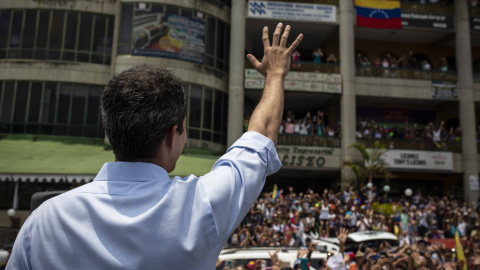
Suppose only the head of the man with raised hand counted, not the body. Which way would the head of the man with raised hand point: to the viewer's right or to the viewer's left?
to the viewer's right

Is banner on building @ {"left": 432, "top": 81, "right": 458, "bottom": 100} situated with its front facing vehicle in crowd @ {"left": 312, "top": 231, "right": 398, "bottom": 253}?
yes

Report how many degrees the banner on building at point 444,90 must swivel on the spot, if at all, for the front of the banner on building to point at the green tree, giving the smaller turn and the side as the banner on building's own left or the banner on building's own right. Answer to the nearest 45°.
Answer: approximately 45° to the banner on building's own right

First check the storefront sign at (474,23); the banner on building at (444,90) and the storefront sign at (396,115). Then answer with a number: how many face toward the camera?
3

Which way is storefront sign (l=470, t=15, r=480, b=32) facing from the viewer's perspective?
toward the camera

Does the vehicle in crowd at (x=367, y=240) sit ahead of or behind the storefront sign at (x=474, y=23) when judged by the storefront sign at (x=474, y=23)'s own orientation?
ahead

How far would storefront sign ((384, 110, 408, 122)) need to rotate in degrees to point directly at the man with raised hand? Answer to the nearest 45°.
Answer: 0° — it already faces them

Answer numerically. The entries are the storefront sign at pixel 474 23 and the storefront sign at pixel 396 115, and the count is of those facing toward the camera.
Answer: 2

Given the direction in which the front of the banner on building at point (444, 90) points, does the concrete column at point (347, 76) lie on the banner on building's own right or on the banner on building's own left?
on the banner on building's own right

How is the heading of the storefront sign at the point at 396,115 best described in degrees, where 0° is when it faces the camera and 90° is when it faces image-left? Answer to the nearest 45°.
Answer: approximately 0°
